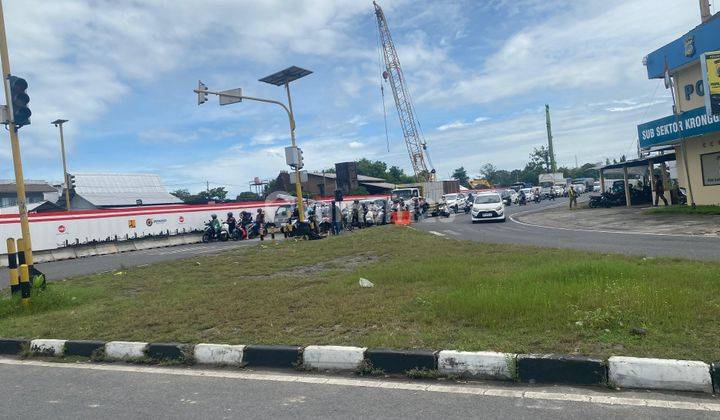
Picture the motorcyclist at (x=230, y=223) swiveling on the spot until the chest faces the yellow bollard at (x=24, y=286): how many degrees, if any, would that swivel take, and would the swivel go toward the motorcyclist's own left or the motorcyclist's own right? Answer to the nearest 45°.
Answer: approximately 45° to the motorcyclist's own left

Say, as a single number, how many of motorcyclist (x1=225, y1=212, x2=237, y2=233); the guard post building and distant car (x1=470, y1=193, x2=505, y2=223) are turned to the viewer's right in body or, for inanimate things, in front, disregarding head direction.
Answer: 0

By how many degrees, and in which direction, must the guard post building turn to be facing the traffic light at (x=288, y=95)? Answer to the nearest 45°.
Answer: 0° — it already faces it

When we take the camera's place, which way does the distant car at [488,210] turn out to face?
facing the viewer

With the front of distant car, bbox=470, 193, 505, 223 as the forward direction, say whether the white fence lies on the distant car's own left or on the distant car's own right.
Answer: on the distant car's own right

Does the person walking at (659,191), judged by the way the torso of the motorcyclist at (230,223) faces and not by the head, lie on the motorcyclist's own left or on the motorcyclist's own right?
on the motorcyclist's own left

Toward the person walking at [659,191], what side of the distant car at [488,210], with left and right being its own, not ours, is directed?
left

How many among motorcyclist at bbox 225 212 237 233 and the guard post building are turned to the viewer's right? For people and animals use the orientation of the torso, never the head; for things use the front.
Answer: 0

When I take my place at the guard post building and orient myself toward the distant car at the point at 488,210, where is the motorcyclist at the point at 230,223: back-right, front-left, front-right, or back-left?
front-left

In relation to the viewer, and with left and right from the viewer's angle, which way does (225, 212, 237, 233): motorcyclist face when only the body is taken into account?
facing the viewer and to the left of the viewer

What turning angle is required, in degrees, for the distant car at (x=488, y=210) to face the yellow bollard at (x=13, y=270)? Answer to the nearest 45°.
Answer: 0° — it already faces it

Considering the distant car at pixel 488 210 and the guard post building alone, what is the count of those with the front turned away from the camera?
0

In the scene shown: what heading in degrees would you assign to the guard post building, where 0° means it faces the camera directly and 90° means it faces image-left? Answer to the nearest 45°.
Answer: approximately 45°

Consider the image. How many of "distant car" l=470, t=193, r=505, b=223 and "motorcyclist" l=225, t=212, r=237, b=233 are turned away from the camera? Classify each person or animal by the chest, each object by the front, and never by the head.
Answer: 0
